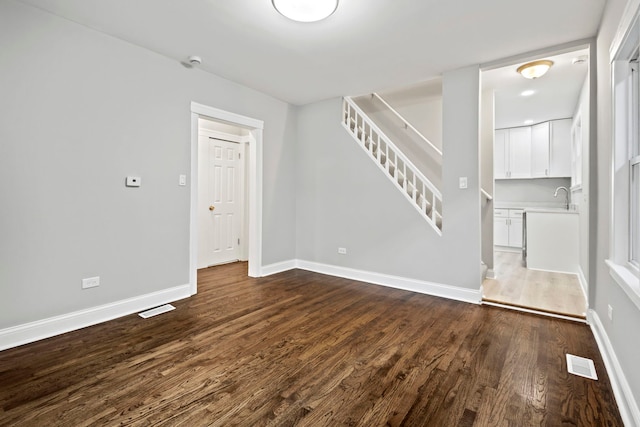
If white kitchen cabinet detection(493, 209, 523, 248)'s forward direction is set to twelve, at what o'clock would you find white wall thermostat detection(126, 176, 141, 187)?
The white wall thermostat is roughly at 1 o'clock from the white kitchen cabinet.

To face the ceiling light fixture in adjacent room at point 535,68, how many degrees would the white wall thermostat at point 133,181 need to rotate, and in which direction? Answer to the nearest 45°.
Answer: approximately 45° to its left

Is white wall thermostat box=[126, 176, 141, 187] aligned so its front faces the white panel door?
no

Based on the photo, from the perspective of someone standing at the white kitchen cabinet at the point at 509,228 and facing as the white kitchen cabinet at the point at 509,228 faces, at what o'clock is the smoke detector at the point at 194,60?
The smoke detector is roughly at 1 o'clock from the white kitchen cabinet.

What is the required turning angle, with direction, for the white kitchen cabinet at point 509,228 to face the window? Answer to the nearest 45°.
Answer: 0° — it already faces it

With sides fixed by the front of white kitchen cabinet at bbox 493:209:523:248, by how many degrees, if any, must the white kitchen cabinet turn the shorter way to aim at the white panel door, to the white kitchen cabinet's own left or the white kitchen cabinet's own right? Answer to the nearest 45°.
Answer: approximately 45° to the white kitchen cabinet's own right

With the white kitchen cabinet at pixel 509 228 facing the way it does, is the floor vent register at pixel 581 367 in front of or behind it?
in front

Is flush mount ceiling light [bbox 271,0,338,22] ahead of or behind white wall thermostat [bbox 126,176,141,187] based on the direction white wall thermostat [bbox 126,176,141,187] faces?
ahead

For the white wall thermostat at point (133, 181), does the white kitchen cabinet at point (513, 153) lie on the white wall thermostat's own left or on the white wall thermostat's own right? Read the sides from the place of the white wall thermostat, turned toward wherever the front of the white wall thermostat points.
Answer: on the white wall thermostat's own left

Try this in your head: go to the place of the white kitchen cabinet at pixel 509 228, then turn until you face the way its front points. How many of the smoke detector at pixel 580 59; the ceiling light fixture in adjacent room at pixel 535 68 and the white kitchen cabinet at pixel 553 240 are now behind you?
0

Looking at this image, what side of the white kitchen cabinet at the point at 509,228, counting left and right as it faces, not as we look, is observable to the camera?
front

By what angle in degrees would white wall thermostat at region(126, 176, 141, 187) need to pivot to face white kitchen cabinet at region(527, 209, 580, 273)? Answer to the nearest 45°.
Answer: approximately 90° to its left

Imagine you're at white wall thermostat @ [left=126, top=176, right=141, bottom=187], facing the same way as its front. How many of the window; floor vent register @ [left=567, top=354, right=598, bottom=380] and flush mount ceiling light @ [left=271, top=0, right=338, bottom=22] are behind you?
0
